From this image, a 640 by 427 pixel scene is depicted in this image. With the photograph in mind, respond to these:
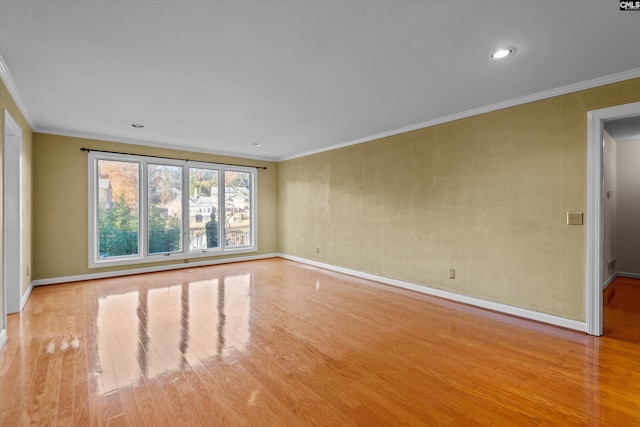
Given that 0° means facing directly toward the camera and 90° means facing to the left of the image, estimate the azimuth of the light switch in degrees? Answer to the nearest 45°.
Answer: approximately 0°

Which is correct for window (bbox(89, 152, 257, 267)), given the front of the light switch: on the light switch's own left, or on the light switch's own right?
on the light switch's own right

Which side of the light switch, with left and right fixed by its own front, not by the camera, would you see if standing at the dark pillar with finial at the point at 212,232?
right

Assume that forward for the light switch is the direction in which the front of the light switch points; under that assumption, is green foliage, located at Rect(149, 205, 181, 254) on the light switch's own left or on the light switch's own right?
on the light switch's own right
